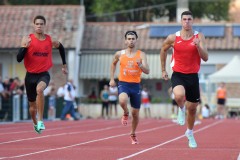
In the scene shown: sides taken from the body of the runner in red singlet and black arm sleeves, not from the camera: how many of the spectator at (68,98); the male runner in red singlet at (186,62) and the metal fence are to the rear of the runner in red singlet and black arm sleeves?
2
